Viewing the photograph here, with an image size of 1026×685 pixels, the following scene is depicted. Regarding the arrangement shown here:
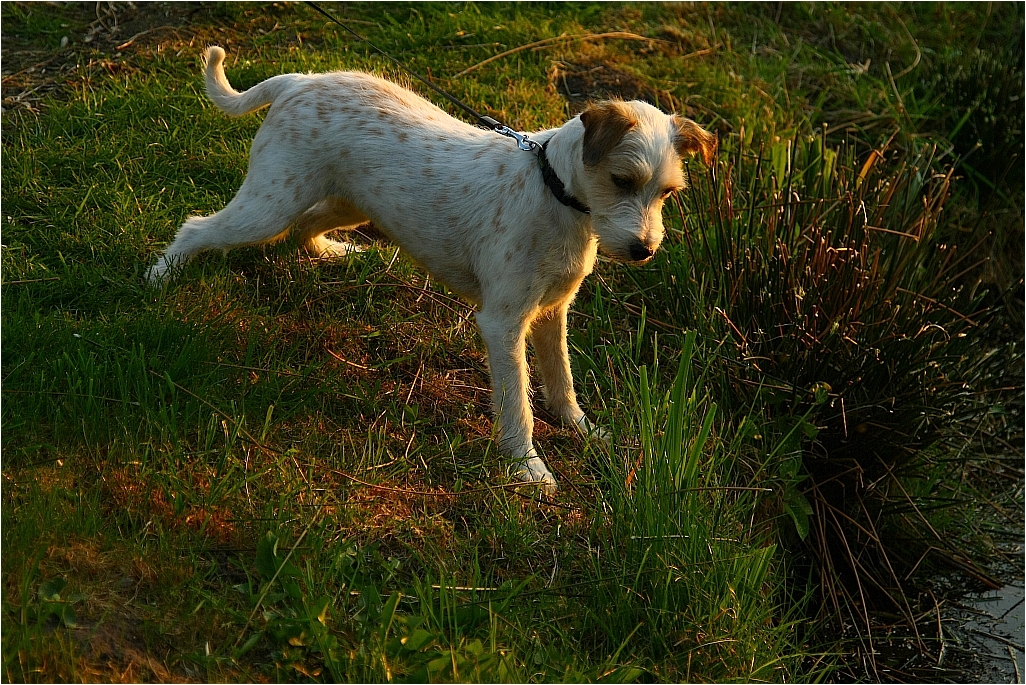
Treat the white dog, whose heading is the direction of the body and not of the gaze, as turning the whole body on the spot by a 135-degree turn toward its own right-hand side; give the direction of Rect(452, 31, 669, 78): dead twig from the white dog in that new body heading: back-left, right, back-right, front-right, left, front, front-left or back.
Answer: right

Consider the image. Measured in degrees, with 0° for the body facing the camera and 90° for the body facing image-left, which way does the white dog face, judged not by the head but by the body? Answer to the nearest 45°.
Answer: approximately 315°
